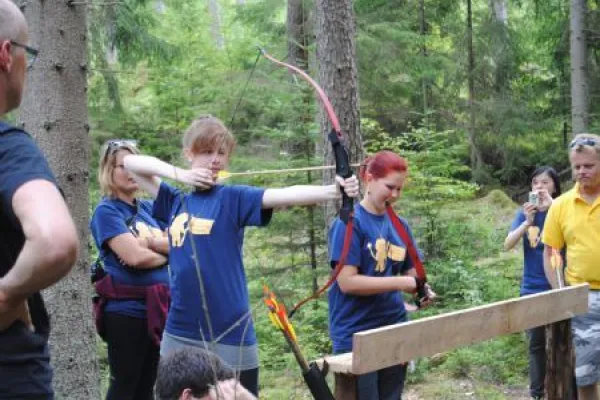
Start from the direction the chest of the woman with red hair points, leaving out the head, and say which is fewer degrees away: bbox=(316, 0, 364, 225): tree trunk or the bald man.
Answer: the bald man

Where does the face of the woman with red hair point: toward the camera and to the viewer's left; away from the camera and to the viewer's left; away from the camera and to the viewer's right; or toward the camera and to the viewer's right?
toward the camera and to the viewer's right

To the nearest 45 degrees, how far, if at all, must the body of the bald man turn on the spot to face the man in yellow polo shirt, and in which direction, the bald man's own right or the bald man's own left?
0° — they already face them

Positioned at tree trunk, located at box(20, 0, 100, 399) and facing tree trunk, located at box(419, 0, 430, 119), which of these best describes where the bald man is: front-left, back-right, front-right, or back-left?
back-right

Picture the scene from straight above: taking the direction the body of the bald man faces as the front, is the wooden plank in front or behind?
in front

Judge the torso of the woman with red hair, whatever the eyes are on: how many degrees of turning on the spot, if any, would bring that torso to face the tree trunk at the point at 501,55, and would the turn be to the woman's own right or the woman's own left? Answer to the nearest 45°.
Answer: approximately 135° to the woman's own left

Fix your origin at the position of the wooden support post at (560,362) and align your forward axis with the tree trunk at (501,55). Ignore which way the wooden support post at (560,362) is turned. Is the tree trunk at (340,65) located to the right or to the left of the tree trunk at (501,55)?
left

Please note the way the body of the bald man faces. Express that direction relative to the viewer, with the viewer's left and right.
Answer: facing away from the viewer and to the right of the viewer

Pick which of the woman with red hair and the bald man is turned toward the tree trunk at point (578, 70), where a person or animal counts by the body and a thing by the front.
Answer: the bald man

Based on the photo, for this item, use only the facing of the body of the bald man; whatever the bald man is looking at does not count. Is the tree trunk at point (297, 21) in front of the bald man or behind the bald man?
in front

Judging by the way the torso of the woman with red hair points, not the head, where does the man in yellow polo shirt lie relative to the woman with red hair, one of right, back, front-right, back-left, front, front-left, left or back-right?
left
